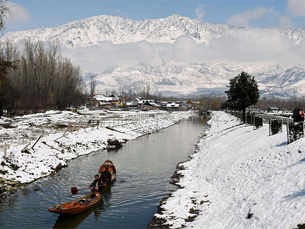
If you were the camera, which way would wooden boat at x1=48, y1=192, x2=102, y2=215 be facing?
facing the viewer and to the left of the viewer

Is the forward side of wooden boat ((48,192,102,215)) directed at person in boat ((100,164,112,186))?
no
